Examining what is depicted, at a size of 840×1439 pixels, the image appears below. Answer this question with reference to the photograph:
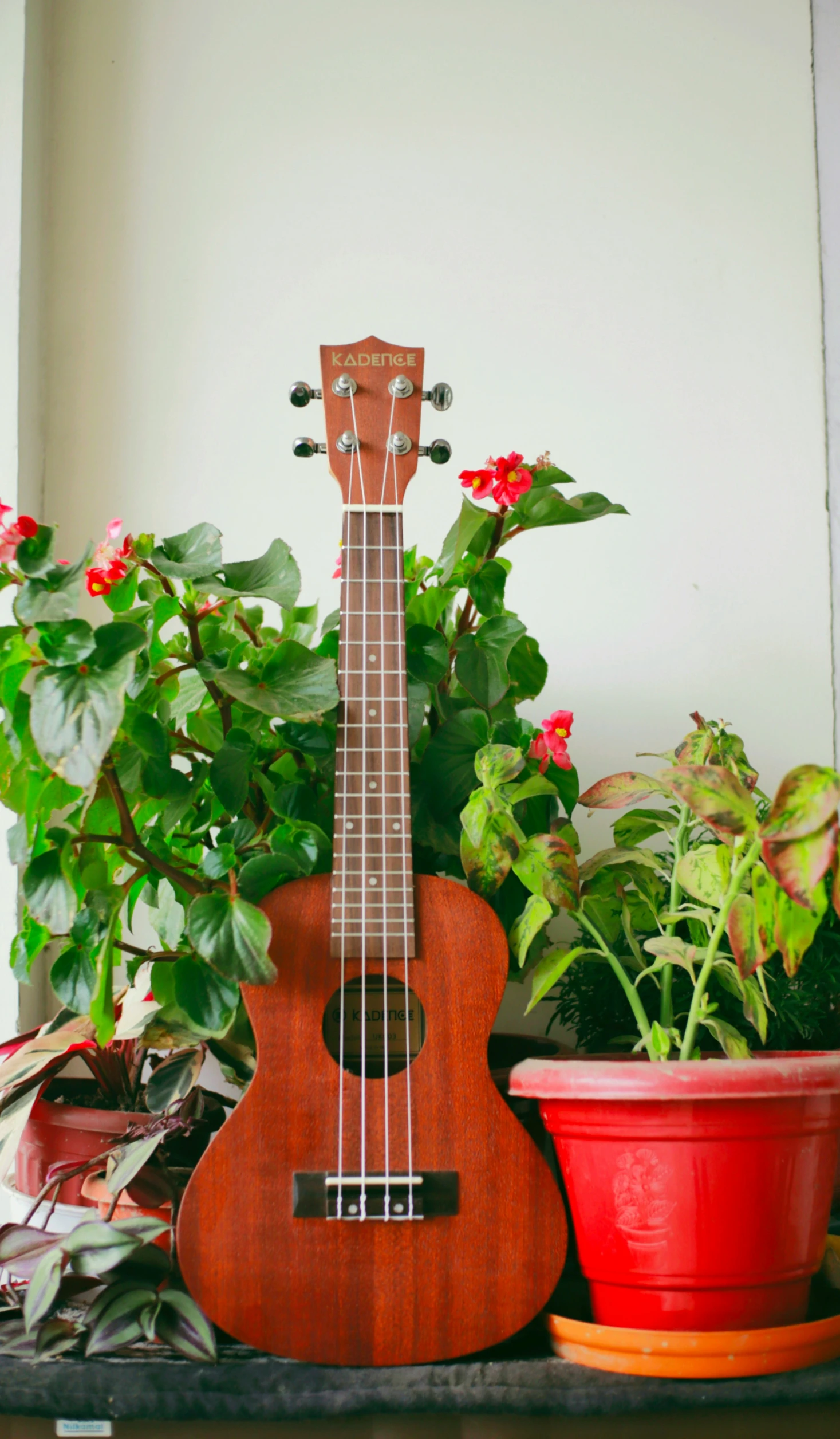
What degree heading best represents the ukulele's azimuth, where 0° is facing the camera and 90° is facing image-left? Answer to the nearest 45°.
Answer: approximately 0°
